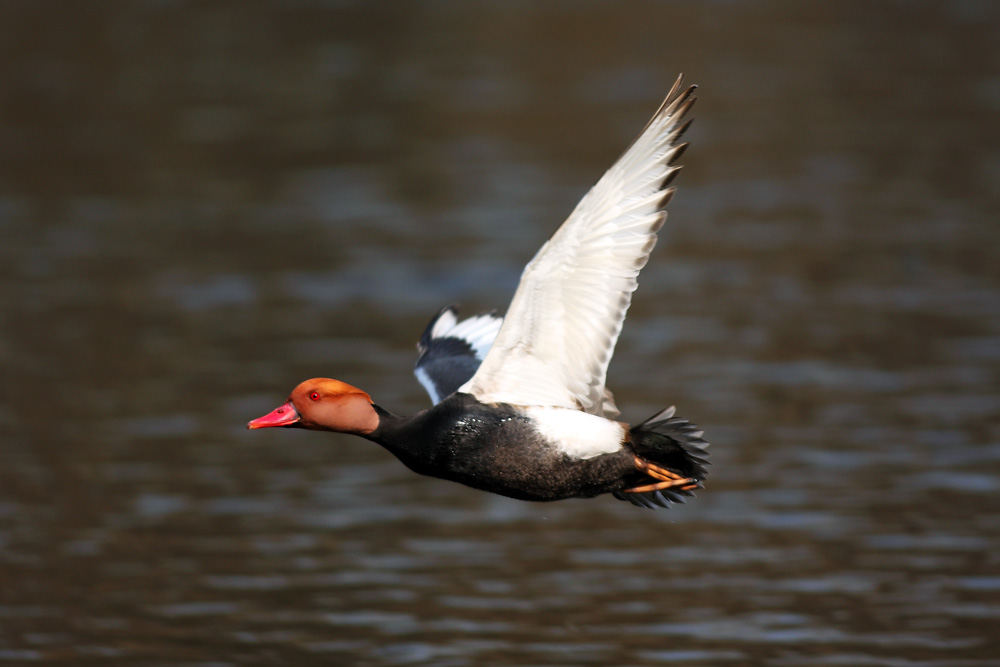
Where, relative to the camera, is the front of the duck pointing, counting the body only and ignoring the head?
to the viewer's left
